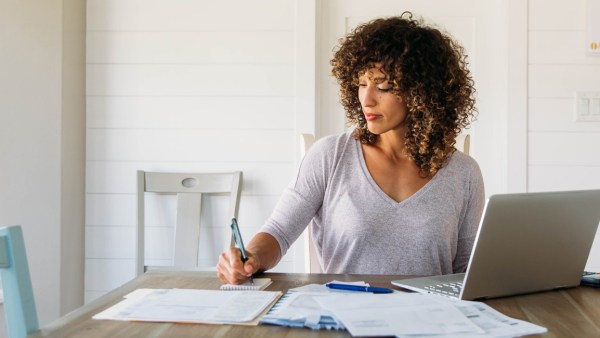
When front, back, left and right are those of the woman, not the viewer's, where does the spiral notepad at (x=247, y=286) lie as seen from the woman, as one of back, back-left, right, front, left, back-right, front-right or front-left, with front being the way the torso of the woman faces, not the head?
front-right

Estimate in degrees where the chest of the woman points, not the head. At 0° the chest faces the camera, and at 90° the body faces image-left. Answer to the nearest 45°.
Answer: approximately 0°

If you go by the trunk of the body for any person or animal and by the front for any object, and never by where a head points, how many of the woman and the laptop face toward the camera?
1

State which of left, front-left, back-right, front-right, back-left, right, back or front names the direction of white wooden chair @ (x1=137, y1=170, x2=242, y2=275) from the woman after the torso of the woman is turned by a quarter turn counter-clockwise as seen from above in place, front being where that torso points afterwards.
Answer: back-left

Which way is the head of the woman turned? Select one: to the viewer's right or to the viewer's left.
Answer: to the viewer's left

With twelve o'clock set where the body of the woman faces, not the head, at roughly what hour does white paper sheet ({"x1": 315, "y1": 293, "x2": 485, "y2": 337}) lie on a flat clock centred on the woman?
The white paper sheet is roughly at 12 o'clock from the woman.
